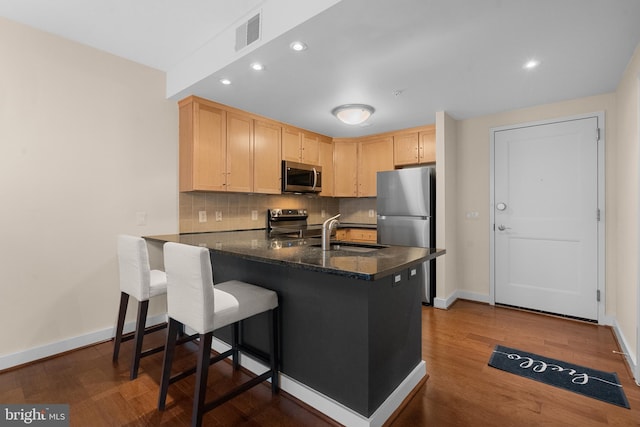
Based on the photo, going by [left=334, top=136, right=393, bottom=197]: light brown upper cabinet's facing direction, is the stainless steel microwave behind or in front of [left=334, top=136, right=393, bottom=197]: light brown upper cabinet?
in front

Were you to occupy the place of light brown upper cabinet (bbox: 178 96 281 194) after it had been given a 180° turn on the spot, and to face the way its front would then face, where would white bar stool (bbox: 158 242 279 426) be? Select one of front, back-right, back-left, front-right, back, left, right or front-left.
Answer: back-left

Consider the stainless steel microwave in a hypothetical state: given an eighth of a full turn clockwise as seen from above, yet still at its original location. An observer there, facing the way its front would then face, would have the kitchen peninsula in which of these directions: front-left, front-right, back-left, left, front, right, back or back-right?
front

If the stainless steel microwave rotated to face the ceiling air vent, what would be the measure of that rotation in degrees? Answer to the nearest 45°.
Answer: approximately 45° to its right

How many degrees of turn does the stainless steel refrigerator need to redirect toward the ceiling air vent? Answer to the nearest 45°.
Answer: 0° — it already faces it

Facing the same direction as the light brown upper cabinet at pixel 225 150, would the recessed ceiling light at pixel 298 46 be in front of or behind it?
in front

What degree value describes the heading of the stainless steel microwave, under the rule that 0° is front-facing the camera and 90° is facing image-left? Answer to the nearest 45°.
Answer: approximately 315°

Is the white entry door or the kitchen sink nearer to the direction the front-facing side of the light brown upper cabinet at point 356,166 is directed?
the kitchen sink

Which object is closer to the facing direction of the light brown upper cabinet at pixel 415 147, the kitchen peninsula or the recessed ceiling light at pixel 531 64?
the kitchen peninsula

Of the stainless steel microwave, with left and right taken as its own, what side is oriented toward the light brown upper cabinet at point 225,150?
right

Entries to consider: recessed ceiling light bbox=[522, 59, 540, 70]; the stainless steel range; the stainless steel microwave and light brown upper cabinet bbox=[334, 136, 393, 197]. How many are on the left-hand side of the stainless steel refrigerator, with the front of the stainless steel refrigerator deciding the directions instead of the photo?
1

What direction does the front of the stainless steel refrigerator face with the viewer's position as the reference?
facing the viewer and to the left of the viewer
